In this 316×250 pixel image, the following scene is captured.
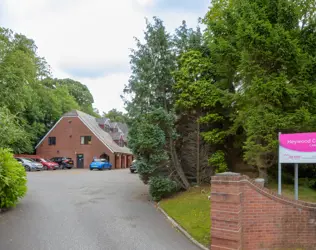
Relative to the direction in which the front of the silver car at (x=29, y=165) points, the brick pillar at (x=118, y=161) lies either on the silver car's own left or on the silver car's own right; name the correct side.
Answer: on the silver car's own left

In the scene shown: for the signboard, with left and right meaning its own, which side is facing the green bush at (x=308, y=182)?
back

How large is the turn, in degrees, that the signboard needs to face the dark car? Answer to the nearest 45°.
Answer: approximately 135° to its right

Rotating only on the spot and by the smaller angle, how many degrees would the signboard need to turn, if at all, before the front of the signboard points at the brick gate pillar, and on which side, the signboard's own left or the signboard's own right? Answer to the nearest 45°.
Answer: approximately 45° to the signboard's own right

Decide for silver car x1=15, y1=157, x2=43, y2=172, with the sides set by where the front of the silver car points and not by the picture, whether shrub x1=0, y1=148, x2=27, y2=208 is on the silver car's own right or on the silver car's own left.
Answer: on the silver car's own right
